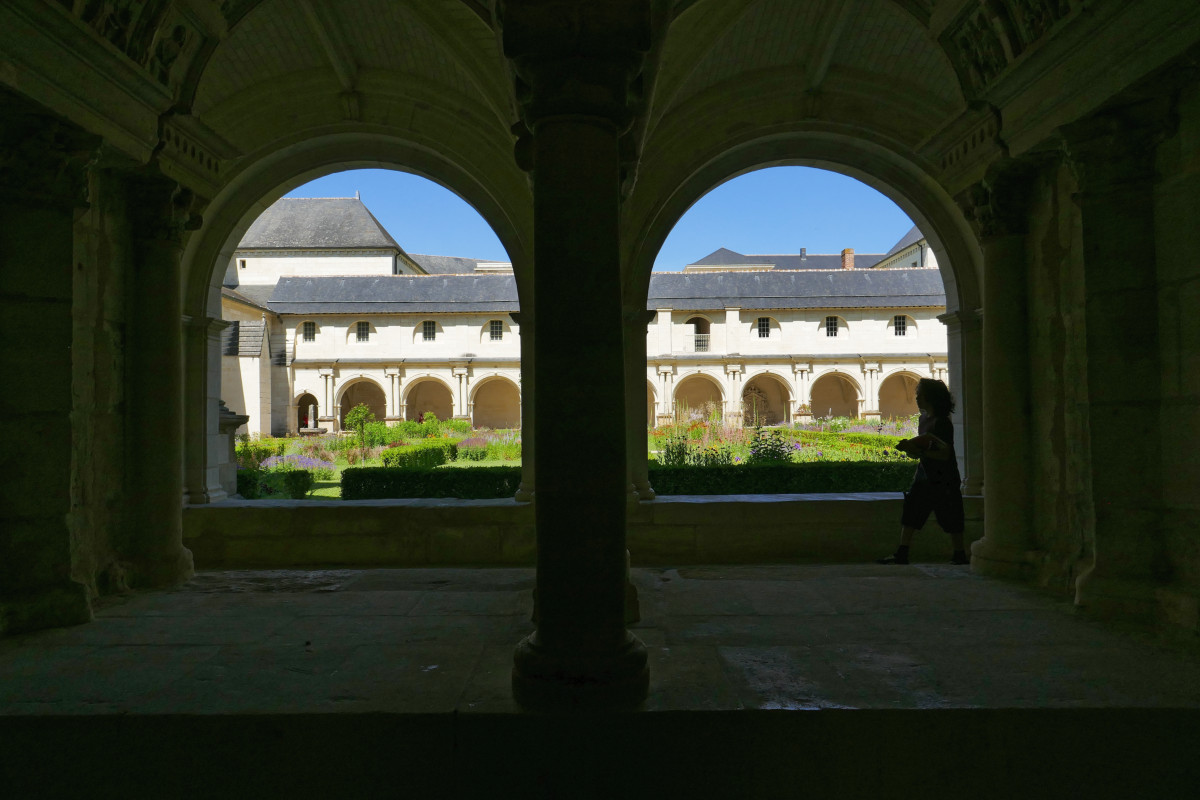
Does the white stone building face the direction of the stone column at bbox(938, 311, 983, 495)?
yes

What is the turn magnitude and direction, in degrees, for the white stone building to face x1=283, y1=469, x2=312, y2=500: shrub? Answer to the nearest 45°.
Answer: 0° — it already faces it

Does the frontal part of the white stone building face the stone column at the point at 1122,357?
yes

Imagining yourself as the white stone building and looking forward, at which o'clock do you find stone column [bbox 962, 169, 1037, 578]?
The stone column is roughly at 12 o'clock from the white stone building.

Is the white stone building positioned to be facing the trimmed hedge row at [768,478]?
yes

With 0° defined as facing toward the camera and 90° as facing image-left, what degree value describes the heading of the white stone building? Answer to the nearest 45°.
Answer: approximately 0°

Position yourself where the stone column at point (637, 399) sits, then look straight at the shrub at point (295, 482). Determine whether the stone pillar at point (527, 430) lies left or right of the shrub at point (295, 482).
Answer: left
